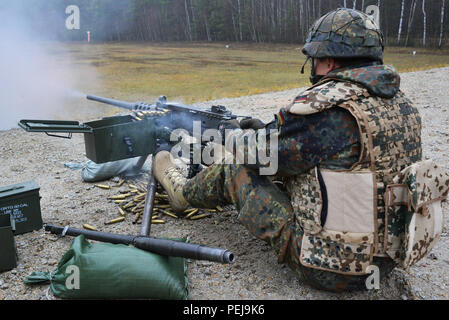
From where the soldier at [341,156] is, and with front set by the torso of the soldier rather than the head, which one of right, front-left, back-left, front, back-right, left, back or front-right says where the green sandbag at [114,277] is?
front-left

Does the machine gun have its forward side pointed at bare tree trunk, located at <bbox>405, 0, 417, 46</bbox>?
no

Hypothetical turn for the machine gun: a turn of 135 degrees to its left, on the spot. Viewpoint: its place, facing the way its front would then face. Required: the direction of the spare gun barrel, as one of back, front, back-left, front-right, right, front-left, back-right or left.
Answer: front

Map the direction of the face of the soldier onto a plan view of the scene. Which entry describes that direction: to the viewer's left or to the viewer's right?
to the viewer's left

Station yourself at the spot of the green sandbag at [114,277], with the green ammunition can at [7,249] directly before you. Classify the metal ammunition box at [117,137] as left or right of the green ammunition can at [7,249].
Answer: right

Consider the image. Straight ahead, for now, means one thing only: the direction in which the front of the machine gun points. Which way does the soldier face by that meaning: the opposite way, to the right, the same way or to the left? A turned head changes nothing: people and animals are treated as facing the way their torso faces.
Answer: the same way

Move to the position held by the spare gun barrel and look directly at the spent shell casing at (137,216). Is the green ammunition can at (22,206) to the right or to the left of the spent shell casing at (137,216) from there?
left

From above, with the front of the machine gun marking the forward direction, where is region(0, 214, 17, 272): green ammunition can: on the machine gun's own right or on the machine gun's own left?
on the machine gun's own left

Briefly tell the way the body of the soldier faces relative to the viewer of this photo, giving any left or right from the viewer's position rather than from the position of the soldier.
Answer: facing away from the viewer and to the left of the viewer

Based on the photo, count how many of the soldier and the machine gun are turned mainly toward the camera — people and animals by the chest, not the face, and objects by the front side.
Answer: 0

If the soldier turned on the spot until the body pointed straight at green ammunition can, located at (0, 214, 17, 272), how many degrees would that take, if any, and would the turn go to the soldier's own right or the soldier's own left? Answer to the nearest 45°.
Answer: approximately 45° to the soldier's own left

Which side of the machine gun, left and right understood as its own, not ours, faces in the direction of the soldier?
back

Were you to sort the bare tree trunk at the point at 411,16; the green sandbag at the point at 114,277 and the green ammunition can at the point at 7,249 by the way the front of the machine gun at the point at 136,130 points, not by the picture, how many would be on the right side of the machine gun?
1

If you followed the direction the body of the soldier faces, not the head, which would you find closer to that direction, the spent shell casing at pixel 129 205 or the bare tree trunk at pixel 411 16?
the spent shell casing

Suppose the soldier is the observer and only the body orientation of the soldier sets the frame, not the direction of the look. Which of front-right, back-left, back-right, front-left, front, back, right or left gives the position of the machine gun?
front

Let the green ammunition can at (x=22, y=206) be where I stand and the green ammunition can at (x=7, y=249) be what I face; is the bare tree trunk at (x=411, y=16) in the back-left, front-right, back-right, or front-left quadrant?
back-left

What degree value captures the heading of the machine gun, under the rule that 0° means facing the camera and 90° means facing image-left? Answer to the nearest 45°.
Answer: approximately 135°
